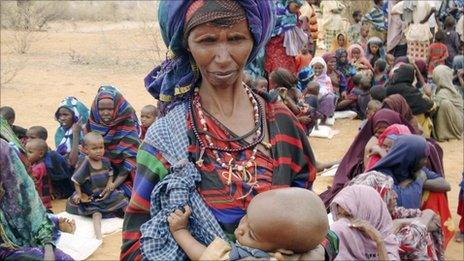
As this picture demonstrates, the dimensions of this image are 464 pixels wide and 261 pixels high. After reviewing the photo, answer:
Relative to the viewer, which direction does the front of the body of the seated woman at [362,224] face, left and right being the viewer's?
facing to the left of the viewer

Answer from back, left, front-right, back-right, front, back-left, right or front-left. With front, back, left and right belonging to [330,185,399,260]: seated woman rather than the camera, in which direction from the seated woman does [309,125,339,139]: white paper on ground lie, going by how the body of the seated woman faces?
right

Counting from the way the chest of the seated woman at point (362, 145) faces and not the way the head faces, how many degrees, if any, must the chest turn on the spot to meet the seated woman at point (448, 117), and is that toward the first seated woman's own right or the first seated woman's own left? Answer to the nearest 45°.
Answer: approximately 135° to the first seated woman's own left
